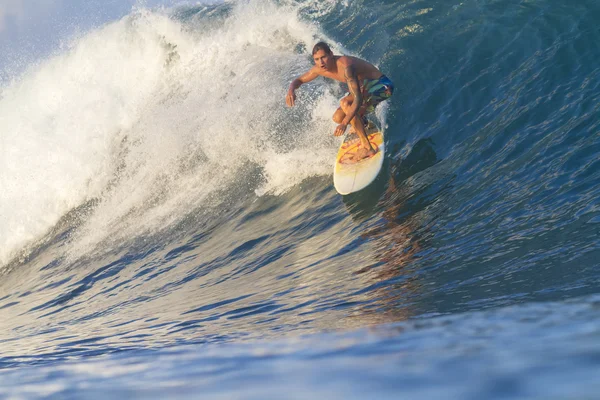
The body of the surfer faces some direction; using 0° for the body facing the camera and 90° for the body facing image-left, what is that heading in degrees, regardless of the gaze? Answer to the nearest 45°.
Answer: approximately 45°

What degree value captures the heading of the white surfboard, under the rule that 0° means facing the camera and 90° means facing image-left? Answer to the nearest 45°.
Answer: approximately 0°
